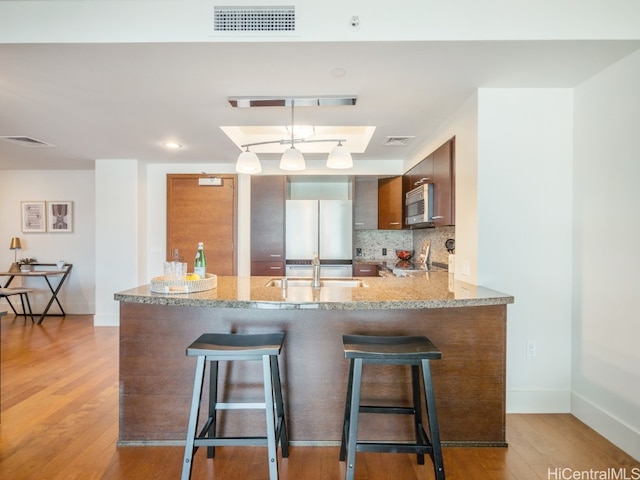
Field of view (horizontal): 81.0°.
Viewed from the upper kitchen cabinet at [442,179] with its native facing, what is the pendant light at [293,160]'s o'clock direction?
The pendant light is roughly at 11 o'clock from the upper kitchen cabinet.

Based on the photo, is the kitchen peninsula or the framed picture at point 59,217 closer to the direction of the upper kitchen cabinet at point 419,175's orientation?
the framed picture

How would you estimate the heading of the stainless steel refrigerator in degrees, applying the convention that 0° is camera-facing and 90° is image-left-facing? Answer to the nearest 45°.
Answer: approximately 0°

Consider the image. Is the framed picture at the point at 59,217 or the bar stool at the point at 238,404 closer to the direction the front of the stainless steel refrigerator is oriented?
the bar stool

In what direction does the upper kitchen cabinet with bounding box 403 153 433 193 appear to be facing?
to the viewer's left

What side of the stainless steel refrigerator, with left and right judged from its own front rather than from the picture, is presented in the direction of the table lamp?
right

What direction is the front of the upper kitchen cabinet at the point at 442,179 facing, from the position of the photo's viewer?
facing to the left of the viewer

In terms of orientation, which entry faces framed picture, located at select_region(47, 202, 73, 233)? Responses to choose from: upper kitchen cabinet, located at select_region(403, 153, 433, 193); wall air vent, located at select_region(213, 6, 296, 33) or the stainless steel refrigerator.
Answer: the upper kitchen cabinet

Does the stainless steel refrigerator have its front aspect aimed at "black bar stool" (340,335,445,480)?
yes

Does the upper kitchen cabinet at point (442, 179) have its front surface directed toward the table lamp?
yes

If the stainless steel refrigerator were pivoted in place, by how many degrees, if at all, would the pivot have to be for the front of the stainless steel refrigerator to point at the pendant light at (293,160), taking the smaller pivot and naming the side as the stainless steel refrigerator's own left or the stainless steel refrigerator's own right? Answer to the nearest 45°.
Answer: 0° — it already faces it

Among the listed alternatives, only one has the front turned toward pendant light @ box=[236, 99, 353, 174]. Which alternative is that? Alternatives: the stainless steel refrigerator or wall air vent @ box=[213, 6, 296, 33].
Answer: the stainless steel refrigerator

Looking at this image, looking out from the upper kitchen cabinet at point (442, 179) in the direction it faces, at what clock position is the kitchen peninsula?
The kitchen peninsula is roughly at 10 o'clock from the upper kitchen cabinet.
